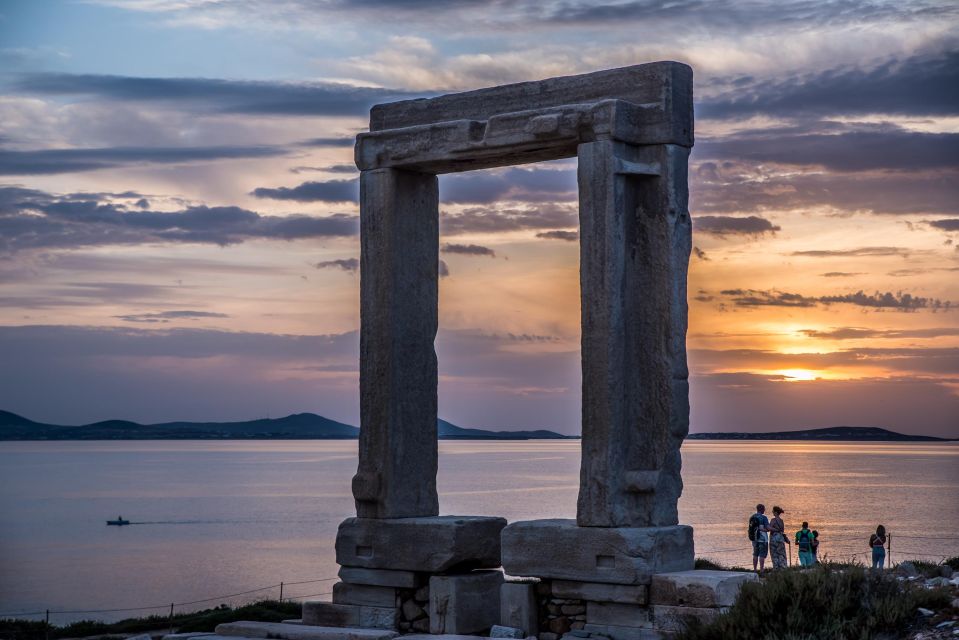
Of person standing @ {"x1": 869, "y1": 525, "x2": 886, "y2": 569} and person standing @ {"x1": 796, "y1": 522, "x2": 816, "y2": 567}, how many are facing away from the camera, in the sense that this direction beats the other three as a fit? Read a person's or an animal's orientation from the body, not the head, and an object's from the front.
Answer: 2

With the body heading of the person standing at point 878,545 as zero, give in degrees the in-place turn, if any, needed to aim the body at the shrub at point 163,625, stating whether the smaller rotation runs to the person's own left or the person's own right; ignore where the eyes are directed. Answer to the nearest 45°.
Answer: approximately 90° to the person's own left

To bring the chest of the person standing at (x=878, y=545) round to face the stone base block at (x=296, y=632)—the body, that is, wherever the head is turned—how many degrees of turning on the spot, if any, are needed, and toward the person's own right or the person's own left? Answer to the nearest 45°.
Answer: approximately 135° to the person's own left

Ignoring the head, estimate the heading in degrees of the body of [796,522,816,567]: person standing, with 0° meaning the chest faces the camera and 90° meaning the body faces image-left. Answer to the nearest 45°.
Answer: approximately 180°

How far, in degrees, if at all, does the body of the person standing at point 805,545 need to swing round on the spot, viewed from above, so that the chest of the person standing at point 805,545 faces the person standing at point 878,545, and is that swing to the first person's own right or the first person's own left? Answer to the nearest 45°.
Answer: approximately 45° to the first person's own right

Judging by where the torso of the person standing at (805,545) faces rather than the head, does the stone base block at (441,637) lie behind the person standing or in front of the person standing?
behind

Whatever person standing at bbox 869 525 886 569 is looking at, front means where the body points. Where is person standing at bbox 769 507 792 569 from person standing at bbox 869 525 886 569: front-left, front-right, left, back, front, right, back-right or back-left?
back-left

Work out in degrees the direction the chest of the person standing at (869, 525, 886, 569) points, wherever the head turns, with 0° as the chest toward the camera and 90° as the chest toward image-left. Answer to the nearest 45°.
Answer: approximately 180°

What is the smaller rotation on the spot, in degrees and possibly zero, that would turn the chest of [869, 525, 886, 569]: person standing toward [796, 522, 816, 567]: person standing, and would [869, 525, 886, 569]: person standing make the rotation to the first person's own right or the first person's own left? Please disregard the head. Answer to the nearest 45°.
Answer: approximately 135° to the first person's own left

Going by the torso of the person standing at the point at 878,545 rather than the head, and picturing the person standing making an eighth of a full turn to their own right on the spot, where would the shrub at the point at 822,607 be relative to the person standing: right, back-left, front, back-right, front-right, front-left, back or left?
back-right
